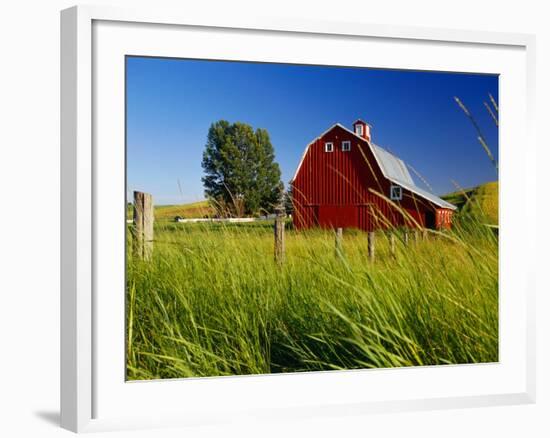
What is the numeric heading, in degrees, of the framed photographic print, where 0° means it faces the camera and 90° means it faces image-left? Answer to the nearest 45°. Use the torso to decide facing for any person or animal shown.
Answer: approximately 315°
